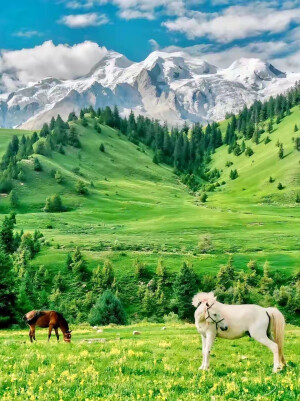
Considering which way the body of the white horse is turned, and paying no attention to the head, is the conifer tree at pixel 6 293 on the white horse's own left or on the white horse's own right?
on the white horse's own right

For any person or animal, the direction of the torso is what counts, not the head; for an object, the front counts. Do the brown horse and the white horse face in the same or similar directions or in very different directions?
very different directions

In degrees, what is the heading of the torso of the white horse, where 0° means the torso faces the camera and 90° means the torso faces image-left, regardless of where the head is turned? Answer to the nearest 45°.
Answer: approximately 90°

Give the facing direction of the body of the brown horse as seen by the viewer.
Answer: to the viewer's right

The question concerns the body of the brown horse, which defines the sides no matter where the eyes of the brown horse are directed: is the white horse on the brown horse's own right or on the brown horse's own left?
on the brown horse's own right

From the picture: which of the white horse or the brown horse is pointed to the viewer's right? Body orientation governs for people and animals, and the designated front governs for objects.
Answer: the brown horse

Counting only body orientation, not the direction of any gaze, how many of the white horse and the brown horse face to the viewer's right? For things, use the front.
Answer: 1

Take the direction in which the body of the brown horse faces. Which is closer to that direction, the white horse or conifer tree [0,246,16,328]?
the white horse

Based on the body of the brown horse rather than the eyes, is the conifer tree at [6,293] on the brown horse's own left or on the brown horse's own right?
on the brown horse's own left

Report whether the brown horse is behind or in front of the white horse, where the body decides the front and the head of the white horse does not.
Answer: in front
